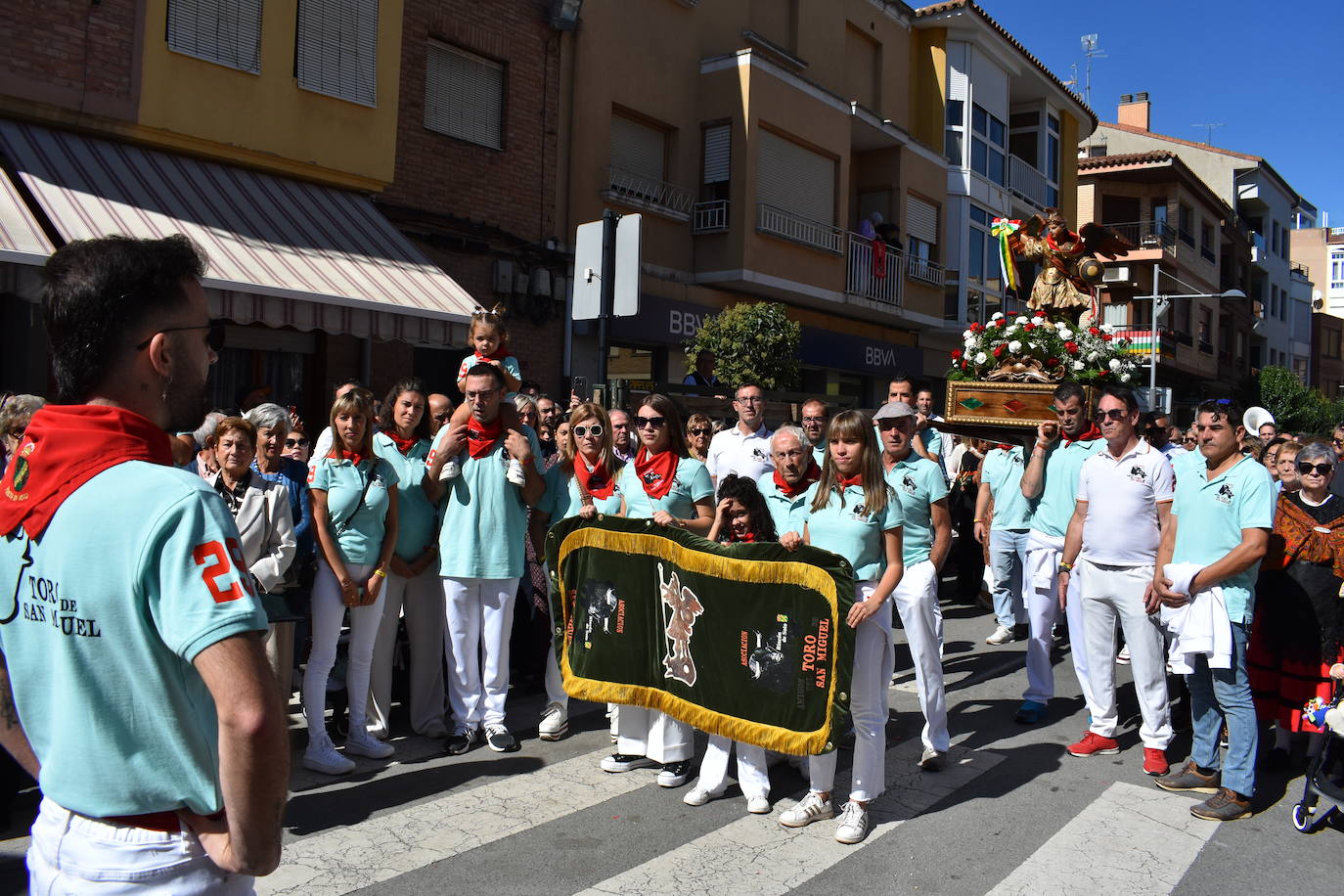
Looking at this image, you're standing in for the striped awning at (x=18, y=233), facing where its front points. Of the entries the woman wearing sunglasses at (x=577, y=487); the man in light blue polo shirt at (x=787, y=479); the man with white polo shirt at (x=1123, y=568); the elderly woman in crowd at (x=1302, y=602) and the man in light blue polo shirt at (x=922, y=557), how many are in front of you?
5

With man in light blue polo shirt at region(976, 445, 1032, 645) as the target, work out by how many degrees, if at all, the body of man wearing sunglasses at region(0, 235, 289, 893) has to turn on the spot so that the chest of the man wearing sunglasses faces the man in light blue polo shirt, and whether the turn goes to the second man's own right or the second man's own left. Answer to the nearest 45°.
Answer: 0° — they already face them

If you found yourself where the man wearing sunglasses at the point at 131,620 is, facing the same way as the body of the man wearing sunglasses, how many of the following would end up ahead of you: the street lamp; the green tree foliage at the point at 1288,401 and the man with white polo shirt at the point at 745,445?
3

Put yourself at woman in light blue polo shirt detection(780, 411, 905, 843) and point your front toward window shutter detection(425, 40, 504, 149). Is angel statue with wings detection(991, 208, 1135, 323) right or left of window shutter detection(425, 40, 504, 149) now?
right

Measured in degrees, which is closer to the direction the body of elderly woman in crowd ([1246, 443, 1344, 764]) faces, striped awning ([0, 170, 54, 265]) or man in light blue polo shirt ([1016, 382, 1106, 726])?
the striped awning

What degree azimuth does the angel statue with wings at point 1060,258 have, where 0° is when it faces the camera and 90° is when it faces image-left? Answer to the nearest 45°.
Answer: approximately 45°

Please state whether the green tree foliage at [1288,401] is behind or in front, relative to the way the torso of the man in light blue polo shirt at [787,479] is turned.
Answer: behind

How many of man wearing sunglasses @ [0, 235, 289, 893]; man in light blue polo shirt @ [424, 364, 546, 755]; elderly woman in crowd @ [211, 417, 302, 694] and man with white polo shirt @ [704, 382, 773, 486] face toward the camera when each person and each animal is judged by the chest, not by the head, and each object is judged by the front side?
3

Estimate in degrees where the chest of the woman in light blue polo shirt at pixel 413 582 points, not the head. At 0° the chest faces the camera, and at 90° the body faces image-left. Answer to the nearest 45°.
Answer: approximately 0°

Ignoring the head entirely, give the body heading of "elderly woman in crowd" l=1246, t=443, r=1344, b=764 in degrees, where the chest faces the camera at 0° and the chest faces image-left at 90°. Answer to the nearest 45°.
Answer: approximately 0°

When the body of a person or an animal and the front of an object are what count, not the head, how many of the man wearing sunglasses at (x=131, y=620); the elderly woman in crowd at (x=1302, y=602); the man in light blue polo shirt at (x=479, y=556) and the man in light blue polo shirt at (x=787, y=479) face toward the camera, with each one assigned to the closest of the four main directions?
3

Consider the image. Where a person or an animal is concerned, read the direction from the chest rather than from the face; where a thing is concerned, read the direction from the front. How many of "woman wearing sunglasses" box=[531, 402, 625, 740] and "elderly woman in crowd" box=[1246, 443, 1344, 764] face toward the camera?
2
